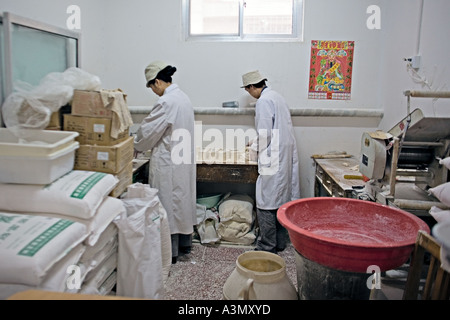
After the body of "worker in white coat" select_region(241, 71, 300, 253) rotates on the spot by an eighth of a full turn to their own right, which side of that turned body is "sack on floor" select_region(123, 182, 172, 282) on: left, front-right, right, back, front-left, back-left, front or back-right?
left

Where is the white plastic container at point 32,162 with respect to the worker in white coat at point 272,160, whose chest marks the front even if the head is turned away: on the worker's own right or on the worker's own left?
on the worker's own left

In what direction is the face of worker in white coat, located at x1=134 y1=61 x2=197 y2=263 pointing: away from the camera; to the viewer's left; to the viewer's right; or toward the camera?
to the viewer's left

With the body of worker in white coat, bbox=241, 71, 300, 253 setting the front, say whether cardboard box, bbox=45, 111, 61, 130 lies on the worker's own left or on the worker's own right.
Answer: on the worker's own left

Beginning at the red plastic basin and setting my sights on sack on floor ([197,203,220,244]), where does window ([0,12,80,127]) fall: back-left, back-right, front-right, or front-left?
front-left

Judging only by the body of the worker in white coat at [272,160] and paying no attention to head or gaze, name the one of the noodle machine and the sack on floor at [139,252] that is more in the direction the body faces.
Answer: the sack on floor

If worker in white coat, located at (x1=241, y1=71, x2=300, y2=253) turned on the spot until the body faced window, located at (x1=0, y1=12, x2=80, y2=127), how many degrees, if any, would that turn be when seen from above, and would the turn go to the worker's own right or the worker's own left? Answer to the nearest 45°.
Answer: approximately 45° to the worker's own left

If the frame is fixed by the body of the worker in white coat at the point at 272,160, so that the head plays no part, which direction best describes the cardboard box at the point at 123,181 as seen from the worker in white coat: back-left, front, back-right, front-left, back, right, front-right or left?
front-left

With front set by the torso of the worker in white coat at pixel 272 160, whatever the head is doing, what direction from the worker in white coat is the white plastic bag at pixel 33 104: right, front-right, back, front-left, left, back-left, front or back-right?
front-left

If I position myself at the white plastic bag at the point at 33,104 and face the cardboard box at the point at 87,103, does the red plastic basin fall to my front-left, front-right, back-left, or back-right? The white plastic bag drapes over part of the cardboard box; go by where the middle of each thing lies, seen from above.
front-right
